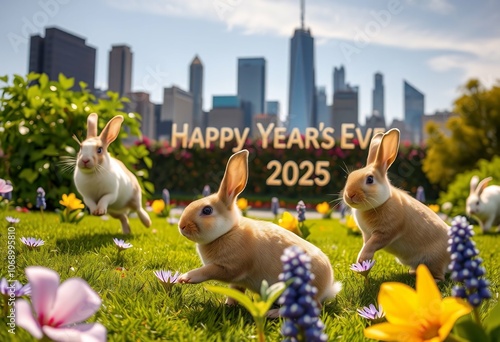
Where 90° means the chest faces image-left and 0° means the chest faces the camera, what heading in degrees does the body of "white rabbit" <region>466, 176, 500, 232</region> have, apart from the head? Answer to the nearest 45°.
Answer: approximately 45°

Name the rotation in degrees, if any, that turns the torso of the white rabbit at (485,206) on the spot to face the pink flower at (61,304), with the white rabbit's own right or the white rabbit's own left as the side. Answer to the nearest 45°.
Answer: approximately 45° to the white rabbit's own left

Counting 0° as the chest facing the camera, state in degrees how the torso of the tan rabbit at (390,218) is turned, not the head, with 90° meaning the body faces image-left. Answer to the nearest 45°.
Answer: approximately 45°

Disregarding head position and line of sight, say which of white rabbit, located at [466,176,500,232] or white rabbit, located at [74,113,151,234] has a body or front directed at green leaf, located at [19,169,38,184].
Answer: white rabbit, located at [466,176,500,232]

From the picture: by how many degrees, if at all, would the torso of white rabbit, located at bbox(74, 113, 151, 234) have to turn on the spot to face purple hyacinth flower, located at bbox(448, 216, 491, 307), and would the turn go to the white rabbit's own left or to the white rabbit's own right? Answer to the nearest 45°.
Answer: approximately 45° to the white rabbit's own left

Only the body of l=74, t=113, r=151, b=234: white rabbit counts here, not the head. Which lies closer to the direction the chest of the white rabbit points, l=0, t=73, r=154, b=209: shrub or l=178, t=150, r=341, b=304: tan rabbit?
the tan rabbit

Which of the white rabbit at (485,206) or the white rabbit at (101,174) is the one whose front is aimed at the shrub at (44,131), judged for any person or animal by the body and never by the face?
the white rabbit at (485,206)

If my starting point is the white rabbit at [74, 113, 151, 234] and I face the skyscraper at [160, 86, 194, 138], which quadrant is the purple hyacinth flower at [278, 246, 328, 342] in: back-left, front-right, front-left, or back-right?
back-right

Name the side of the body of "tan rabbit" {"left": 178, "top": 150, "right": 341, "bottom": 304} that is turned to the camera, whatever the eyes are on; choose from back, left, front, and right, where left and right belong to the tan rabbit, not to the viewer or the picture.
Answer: left
